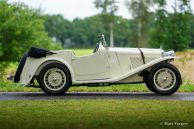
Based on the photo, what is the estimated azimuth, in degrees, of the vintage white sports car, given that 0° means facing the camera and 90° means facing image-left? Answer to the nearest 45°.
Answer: approximately 270°
